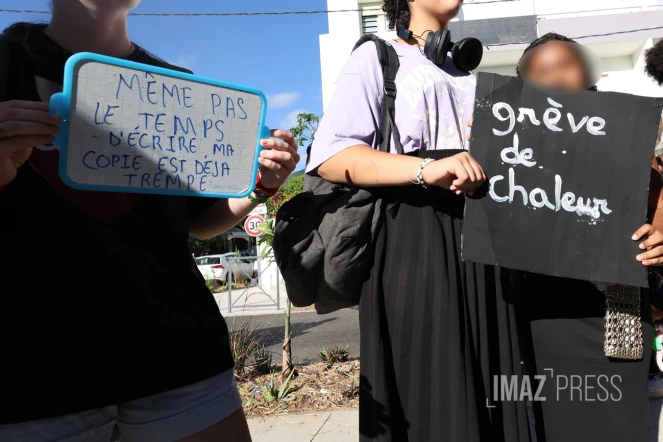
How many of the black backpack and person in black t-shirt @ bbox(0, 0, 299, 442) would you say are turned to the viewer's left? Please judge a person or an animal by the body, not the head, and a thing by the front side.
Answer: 1

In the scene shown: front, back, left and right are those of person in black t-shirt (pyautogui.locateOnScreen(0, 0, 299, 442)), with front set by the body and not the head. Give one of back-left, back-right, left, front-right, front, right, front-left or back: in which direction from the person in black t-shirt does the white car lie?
back

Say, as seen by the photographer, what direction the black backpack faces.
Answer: facing to the left of the viewer

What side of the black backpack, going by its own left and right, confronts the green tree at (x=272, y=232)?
right

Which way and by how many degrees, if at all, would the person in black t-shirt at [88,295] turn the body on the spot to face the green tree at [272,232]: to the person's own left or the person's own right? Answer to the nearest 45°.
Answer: approximately 180°

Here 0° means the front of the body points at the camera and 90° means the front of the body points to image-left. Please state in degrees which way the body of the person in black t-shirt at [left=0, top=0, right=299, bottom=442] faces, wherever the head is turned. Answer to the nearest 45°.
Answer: approximately 0°

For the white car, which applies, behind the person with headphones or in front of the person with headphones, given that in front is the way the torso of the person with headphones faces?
behind

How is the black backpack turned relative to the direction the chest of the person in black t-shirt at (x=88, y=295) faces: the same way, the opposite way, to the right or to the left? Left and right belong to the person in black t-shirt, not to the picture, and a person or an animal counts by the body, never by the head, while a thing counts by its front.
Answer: to the right
